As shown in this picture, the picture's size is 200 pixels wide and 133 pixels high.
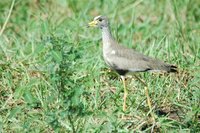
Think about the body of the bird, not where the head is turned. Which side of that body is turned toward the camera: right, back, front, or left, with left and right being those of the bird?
left
